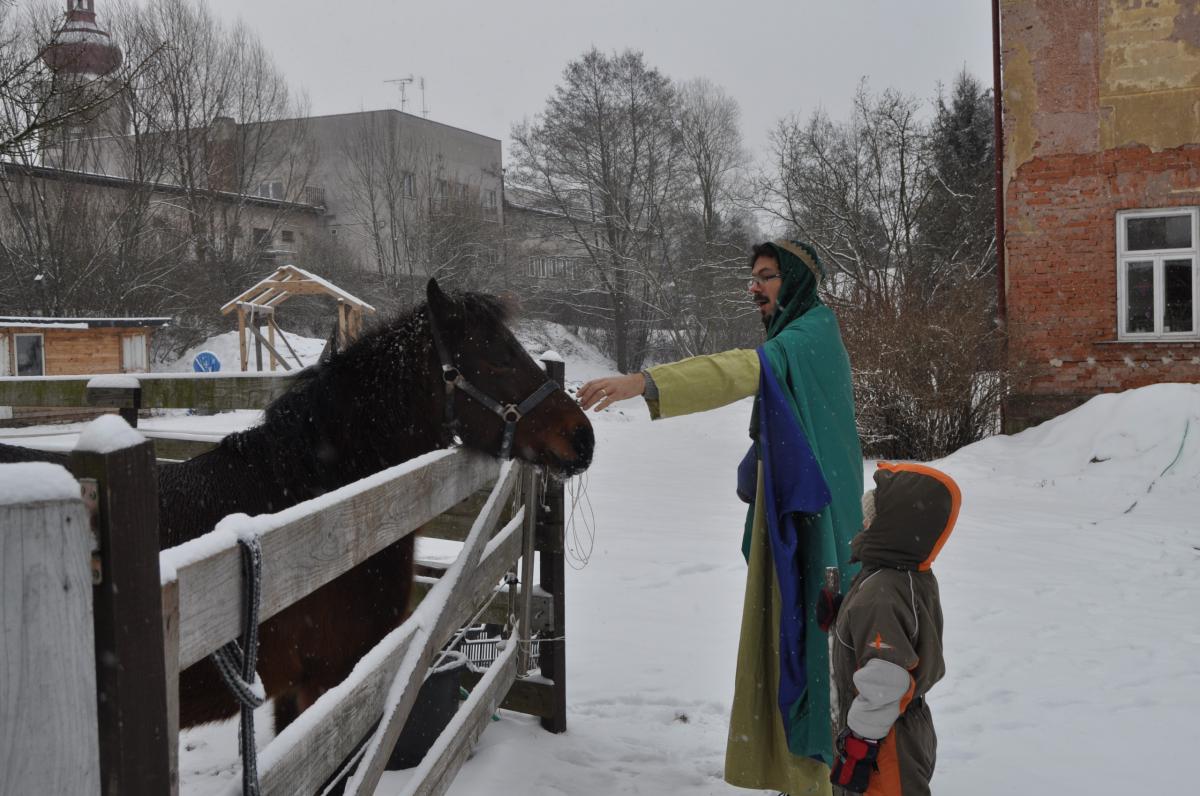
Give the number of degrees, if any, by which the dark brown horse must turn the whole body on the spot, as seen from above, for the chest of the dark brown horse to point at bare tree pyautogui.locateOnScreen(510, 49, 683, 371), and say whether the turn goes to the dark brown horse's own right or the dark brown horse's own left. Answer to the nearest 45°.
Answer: approximately 90° to the dark brown horse's own left

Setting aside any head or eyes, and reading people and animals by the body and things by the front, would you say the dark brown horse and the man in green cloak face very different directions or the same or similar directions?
very different directions

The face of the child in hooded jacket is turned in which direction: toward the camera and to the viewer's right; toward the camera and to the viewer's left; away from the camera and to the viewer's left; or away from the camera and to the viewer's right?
away from the camera and to the viewer's left

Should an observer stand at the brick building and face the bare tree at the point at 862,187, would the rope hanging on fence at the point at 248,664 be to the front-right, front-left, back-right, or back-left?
back-left

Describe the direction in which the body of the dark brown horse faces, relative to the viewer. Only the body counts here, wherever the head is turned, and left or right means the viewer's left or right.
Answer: facing to the right of the viewer

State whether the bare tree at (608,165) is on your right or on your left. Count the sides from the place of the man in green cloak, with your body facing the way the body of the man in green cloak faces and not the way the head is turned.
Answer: on your right

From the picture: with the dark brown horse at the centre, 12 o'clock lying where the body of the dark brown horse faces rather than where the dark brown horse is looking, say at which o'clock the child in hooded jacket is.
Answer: The child in hooded jacket is roughly at 1 o'clock from the dark brown horse.

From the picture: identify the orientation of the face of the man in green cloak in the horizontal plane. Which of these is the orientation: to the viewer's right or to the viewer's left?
to the viewer's left

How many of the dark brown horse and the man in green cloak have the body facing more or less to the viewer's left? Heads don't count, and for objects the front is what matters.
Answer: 1

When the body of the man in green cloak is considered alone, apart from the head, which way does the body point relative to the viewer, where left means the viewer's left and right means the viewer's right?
facing to the left of the viewer
